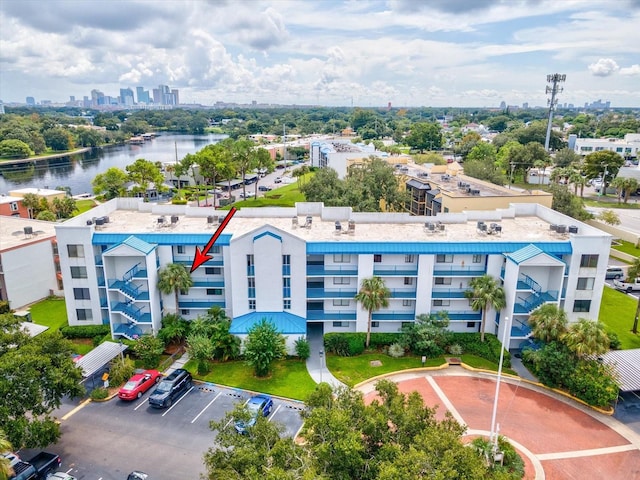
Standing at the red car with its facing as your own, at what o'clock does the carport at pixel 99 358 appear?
The carport is roughly at 9 o'clock from the red car.

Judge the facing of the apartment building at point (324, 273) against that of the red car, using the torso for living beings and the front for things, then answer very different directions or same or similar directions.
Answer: very different directions

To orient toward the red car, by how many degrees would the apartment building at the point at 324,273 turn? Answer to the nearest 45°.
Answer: approximately 45° to its right

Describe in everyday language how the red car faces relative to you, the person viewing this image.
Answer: facing away from the viewer and to the right of the viewer

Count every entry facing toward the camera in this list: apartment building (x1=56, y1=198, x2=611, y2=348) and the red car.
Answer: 1

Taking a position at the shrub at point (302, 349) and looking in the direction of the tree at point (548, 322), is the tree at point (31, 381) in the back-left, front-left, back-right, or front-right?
back-right
